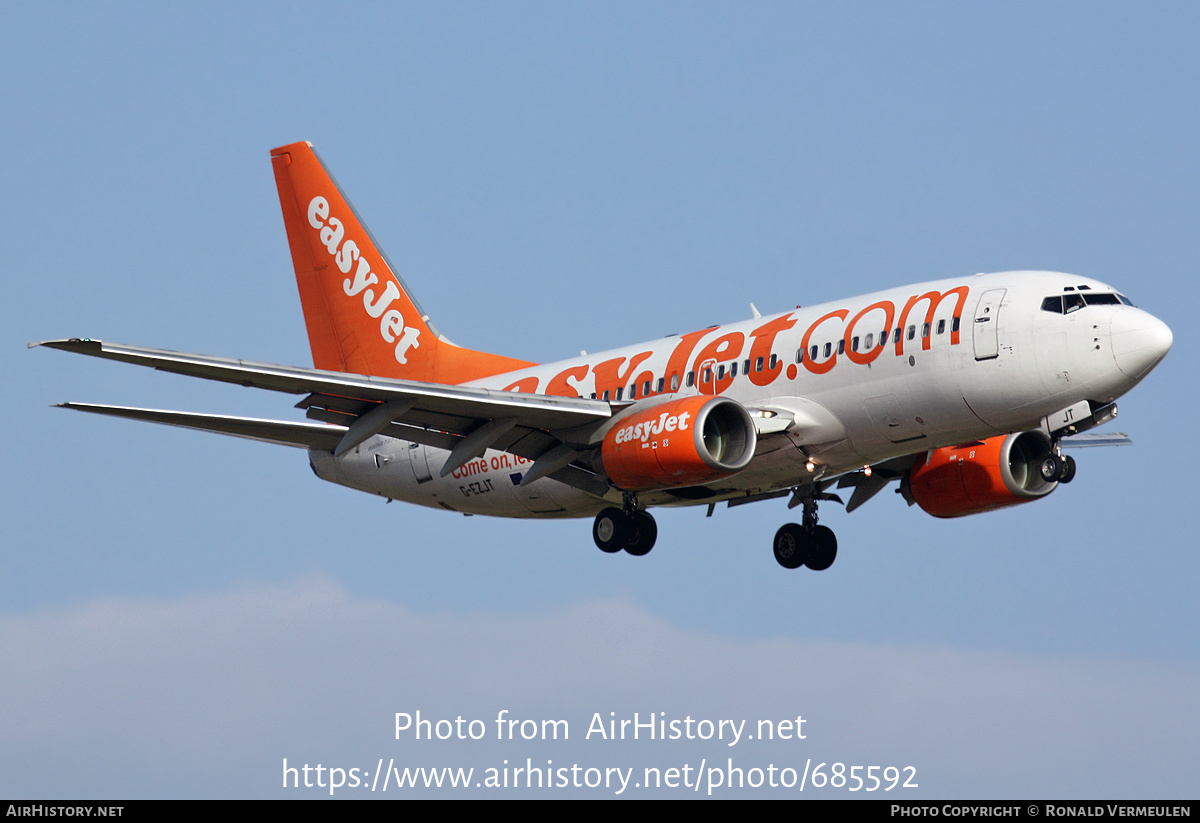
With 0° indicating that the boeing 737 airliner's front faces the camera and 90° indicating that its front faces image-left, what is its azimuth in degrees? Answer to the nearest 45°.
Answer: approximately 315°
